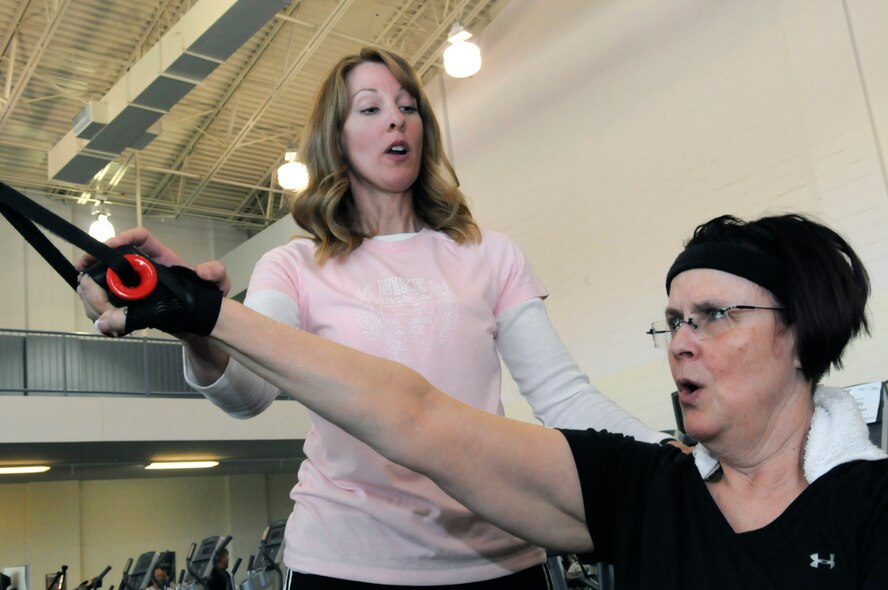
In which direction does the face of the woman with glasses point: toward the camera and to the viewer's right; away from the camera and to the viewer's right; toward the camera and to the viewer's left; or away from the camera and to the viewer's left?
toward the camera and to the viewer's left

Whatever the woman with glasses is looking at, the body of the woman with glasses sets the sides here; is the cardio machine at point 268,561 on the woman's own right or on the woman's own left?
on the woman's own right

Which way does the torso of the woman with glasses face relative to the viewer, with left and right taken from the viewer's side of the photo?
facing the viewer and to the left of the viewer

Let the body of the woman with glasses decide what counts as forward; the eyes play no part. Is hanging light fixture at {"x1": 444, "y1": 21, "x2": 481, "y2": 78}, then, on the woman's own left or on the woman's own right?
on the woman's own right

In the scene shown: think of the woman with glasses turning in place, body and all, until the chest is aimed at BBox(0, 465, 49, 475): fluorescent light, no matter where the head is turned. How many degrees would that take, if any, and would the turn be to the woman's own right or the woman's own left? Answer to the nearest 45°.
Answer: approximately 90° to the woman's own right

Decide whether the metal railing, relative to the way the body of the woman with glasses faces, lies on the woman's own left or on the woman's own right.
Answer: on the woman's own right
